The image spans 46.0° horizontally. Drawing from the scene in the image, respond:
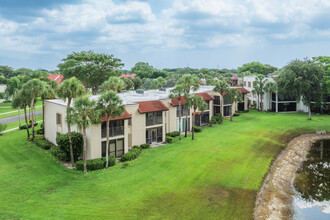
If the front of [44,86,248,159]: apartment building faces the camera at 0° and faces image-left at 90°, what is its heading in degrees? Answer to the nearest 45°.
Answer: approximately 315°

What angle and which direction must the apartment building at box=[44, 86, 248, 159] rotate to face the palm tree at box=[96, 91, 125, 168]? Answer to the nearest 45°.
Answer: approximately 45° to its right

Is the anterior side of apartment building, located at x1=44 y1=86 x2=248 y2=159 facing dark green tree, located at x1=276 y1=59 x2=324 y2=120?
no

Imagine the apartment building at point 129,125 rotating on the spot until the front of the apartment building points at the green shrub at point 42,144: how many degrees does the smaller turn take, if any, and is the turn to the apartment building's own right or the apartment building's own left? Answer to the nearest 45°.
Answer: approximately 135° to the apartment building's own right

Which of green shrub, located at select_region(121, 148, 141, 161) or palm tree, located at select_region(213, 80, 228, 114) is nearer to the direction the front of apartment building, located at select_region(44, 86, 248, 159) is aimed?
the green shrub

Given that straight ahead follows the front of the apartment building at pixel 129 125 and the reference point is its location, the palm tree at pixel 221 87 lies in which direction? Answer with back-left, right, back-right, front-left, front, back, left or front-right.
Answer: left

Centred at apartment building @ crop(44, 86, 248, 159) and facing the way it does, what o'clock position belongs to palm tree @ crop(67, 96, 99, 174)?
The palm tree is roughly at 2 o'clock from the apartment building.

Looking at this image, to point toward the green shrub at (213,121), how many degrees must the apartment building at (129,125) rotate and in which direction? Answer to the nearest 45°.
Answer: approximately 90° to its left

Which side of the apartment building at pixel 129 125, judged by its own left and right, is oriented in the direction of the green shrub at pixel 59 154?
right

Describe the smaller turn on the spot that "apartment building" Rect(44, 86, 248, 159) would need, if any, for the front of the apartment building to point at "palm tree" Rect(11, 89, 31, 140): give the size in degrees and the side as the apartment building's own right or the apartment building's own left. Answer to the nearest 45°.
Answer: approximately 135° to the apartment building's own right
